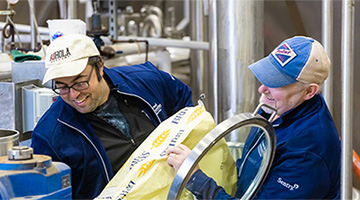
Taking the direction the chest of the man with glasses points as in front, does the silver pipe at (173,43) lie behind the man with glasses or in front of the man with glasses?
behind

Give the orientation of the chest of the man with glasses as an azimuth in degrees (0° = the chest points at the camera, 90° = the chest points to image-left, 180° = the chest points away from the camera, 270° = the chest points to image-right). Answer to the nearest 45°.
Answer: approximately 0°

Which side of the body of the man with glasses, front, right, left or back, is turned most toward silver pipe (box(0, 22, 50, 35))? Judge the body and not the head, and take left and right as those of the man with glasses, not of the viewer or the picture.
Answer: back

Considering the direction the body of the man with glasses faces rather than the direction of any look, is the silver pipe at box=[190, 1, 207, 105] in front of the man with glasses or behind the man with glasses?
behind

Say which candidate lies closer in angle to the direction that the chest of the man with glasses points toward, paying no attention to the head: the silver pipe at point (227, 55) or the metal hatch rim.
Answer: the metal hatch rim

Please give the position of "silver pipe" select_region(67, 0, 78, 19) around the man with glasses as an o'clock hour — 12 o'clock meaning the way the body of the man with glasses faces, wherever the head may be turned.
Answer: The silver pipe is roughly at 6 o'clock from the man with glasses.

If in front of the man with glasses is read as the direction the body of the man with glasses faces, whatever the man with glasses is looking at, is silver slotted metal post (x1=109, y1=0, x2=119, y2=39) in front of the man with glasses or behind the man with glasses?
behind

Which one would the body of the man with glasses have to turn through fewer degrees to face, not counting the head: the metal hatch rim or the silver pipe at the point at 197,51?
the metal hatch rim
